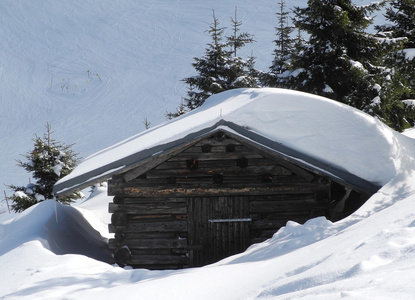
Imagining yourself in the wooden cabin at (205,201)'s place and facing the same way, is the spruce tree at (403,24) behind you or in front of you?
behind

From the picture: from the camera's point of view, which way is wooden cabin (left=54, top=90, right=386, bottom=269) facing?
toward the camera

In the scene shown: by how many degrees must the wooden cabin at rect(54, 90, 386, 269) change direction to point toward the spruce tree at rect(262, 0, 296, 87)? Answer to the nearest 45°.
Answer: approximately 180°

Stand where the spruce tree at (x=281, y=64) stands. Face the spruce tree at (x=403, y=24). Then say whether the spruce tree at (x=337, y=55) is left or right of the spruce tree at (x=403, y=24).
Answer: right

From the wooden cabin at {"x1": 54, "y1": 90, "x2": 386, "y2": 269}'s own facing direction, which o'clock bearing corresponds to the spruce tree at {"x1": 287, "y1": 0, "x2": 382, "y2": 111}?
The spruce tree is roughly at 7 o'clock from the wooden cabin.

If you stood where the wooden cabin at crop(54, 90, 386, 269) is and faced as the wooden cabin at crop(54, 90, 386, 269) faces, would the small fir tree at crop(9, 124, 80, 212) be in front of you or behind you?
behind

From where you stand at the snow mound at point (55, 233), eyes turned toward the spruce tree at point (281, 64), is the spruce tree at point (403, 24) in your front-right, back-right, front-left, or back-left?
front-right

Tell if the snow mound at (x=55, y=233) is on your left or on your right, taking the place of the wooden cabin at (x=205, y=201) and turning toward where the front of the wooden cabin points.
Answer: on your right

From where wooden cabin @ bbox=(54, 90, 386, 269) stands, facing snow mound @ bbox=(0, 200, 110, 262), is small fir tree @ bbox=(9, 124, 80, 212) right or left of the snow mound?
right
